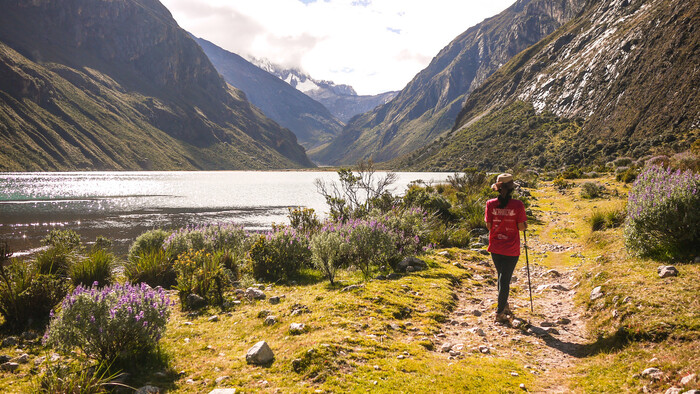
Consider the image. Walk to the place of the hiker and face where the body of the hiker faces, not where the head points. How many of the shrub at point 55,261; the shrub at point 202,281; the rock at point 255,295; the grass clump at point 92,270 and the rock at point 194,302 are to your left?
5

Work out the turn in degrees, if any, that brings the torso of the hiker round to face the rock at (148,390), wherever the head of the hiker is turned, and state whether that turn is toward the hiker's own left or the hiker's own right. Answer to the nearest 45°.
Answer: approximately 135° to the hiker's own left

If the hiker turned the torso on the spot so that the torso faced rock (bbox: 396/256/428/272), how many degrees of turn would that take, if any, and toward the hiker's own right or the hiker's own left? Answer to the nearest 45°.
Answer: approximately 45° to the hiker's own left

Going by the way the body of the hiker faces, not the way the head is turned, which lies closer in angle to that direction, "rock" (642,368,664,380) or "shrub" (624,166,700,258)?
the shrub

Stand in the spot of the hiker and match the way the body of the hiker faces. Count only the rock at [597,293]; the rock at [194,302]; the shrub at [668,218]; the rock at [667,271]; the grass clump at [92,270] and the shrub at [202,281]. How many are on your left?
3

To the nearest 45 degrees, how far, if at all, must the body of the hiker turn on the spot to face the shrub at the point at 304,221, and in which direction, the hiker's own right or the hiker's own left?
approximately 45° to the hiker's own left

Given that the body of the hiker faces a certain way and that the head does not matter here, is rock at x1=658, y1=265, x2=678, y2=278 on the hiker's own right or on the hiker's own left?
on the hiker's own right

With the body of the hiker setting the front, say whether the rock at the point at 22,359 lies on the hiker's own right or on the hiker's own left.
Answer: on the hiker's own left

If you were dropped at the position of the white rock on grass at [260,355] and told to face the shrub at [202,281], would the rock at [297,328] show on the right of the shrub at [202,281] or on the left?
right

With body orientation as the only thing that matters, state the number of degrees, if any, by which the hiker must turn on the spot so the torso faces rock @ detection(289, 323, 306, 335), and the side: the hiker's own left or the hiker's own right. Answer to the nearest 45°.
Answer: approximately 135° to the hiker's own left

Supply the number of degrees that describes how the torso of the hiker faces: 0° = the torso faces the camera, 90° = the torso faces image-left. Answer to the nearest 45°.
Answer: approximately 180°

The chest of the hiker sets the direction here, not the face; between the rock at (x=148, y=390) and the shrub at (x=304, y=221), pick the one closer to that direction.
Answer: the shrub

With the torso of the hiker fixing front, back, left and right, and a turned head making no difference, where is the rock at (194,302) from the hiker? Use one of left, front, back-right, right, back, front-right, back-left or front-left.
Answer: left

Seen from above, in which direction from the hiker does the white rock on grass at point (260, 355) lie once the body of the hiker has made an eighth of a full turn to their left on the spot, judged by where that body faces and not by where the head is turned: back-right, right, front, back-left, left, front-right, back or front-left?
left
